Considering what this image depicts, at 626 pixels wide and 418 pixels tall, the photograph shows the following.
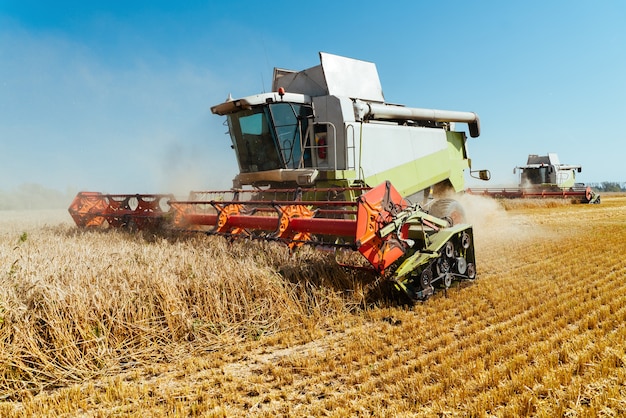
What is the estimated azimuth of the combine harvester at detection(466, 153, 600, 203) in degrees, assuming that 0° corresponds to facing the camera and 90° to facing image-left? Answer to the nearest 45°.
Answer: approximately 45°

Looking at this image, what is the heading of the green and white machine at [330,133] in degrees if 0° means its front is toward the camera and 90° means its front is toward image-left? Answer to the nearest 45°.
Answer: approximately 45°

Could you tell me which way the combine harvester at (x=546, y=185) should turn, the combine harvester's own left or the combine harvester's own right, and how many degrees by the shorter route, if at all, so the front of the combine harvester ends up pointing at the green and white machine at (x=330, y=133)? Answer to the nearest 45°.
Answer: approximately 45° to the combine harvester's own left

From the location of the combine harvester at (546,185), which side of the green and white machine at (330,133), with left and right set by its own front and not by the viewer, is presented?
back
